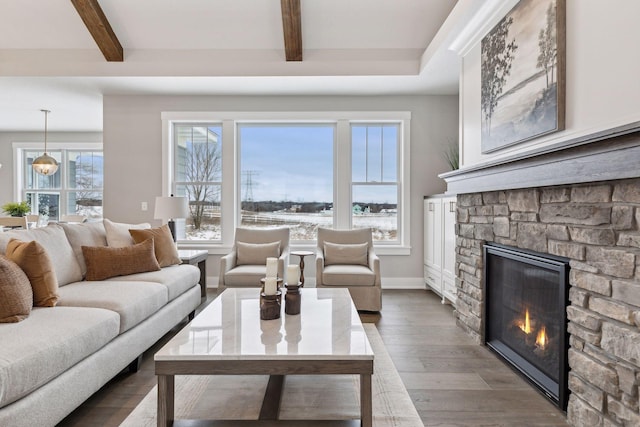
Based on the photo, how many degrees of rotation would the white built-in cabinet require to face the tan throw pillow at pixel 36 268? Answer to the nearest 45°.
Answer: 0° — it already faces it

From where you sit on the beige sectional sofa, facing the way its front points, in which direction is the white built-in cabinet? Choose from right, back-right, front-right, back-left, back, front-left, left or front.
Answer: front-left

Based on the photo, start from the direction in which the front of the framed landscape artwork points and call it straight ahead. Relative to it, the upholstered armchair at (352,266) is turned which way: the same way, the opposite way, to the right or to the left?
to the left

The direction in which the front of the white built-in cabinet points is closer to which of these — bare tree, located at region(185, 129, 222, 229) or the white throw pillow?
the white throw pillow

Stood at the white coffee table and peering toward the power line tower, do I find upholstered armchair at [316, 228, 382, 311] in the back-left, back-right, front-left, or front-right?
front-right

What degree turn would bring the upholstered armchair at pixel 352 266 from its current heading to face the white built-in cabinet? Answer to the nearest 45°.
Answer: approximately 90° to its left

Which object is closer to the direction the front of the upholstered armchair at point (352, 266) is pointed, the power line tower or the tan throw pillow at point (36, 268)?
the tan throw pillow

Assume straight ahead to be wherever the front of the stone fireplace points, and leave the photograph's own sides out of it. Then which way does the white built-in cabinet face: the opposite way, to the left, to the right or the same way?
the same way

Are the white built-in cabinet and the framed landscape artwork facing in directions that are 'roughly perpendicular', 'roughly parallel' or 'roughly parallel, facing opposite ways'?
roughly parallel

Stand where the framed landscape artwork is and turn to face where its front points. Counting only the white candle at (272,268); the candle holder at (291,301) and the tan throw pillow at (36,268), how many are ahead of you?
3

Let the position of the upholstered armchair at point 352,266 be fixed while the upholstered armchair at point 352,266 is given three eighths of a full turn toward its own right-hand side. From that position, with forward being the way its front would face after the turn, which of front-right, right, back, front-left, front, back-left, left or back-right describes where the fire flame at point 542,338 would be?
back

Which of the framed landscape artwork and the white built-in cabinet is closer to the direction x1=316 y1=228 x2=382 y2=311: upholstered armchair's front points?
the framed landscape artwork

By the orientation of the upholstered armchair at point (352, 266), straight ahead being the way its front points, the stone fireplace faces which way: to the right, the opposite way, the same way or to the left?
to the right

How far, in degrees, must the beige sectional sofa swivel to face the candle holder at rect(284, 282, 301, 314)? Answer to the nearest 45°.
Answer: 0° — it already faces it

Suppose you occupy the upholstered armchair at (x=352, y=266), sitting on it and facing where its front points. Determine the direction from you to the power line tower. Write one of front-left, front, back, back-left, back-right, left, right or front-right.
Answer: back-right

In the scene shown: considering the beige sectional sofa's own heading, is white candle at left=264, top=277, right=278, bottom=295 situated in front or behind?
in front

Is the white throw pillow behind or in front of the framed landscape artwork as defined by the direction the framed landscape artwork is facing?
in front

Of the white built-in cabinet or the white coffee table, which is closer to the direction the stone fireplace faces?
the white coffee table

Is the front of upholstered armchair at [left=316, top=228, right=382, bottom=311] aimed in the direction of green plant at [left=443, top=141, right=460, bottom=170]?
no

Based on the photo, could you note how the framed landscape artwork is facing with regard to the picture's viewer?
facing the viewer and to the left of the viewer

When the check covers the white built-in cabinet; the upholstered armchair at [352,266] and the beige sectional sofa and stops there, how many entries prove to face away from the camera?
0

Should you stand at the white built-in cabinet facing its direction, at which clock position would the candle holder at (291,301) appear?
The candle holder is roughly at 11 o'clock from the white built-in cabinet.

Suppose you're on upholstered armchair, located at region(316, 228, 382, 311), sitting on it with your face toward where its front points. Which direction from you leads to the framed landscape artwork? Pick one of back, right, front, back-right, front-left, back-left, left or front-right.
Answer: front-left

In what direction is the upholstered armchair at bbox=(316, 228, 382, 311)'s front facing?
toward the camera
